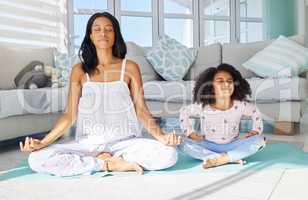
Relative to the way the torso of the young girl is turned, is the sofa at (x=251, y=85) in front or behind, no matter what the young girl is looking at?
behind

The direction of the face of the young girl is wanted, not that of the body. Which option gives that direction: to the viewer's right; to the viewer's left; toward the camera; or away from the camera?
toward the camera

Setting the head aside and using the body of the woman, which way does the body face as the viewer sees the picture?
toward the camera

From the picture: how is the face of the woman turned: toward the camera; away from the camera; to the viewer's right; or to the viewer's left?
toward the camera

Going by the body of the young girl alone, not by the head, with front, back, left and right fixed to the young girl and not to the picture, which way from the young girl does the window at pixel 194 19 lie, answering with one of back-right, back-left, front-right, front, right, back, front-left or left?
back

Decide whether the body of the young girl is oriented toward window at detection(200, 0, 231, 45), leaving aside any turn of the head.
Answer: no

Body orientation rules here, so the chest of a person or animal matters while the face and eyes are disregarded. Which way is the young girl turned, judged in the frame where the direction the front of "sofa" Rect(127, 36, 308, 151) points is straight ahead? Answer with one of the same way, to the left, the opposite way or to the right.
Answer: the same way

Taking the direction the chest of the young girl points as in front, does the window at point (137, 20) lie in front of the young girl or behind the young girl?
behind

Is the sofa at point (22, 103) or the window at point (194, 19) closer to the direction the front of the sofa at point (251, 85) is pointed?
the sofa

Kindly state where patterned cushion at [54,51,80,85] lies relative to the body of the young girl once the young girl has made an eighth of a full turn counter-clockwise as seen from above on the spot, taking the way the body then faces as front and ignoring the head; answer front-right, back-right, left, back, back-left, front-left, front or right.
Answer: back

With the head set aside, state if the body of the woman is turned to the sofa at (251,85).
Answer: no

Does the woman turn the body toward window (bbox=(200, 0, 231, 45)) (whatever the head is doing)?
no

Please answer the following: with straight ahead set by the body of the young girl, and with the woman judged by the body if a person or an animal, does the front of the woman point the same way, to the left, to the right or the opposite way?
the same way

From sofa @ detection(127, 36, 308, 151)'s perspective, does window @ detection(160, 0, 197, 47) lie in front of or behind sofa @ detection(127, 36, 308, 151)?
behind

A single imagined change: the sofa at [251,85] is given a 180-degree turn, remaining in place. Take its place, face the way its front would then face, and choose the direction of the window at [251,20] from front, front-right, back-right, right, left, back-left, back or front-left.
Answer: front

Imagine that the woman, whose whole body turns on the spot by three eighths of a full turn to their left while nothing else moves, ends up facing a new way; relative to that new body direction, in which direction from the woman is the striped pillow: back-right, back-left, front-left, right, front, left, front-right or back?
front

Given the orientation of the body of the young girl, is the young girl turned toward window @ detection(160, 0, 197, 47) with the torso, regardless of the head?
no

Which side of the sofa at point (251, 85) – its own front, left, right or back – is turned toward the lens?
front
